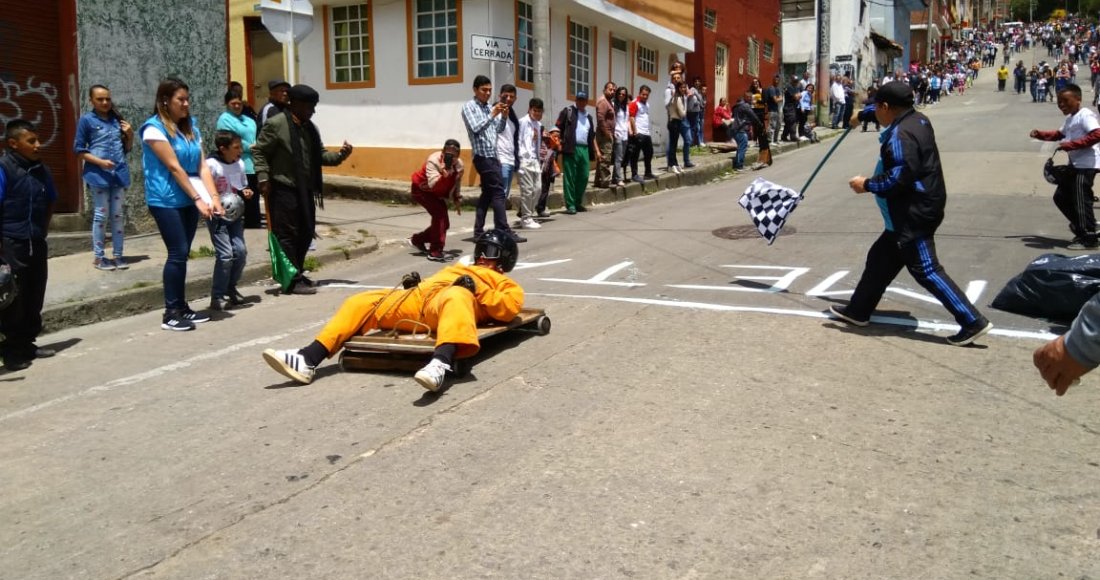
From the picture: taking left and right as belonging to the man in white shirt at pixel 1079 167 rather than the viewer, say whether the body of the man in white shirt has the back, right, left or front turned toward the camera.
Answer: left

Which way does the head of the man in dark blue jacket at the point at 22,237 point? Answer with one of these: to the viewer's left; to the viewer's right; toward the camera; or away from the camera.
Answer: to the viewer's right

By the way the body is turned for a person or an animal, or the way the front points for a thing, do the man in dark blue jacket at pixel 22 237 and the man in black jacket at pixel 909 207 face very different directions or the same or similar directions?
very different directions

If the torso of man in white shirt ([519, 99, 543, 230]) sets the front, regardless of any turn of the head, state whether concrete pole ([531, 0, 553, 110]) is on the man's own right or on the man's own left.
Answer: on the man's own left
